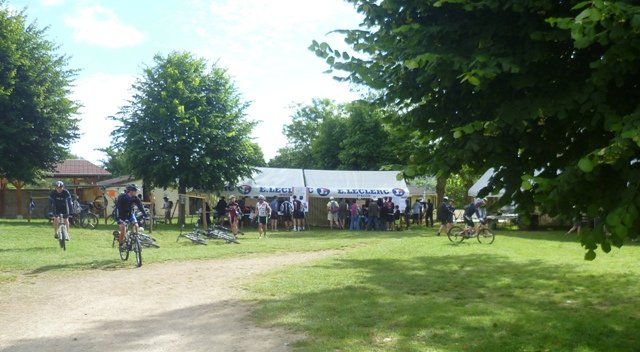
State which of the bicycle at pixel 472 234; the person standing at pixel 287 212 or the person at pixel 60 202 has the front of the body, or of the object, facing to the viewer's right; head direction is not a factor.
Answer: the bicycle

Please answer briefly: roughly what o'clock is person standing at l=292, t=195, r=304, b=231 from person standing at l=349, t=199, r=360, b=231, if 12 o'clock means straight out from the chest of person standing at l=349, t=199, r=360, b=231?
person standing at l=292, t=195, r=304, b=231 is roughly at 8 o'clock from person standing at l=349, t=199, r=360, b=231.

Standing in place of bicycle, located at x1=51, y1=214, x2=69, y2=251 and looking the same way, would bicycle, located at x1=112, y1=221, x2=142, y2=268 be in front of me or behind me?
in front

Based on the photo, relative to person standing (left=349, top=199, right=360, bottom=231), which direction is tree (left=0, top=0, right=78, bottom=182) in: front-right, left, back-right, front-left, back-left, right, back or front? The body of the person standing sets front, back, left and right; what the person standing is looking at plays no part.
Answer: left

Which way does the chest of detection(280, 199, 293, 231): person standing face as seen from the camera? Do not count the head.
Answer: away from the camera

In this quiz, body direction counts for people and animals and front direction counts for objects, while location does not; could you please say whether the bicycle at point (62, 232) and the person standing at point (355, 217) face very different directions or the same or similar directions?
very different directions

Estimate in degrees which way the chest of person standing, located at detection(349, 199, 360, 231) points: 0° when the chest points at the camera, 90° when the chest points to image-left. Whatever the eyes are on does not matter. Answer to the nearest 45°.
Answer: approximately 180°

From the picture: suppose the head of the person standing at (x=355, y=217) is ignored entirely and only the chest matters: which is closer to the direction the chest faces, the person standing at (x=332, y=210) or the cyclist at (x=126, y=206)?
the person standing

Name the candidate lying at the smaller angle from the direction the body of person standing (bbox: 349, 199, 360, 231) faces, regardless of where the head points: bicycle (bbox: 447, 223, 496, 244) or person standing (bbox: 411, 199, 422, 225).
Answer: the person standing
